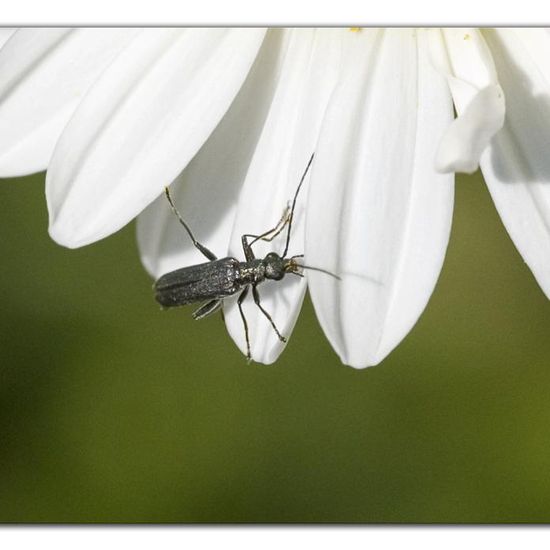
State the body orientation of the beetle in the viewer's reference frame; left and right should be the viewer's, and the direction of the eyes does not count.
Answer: facing to the right of the viewer
